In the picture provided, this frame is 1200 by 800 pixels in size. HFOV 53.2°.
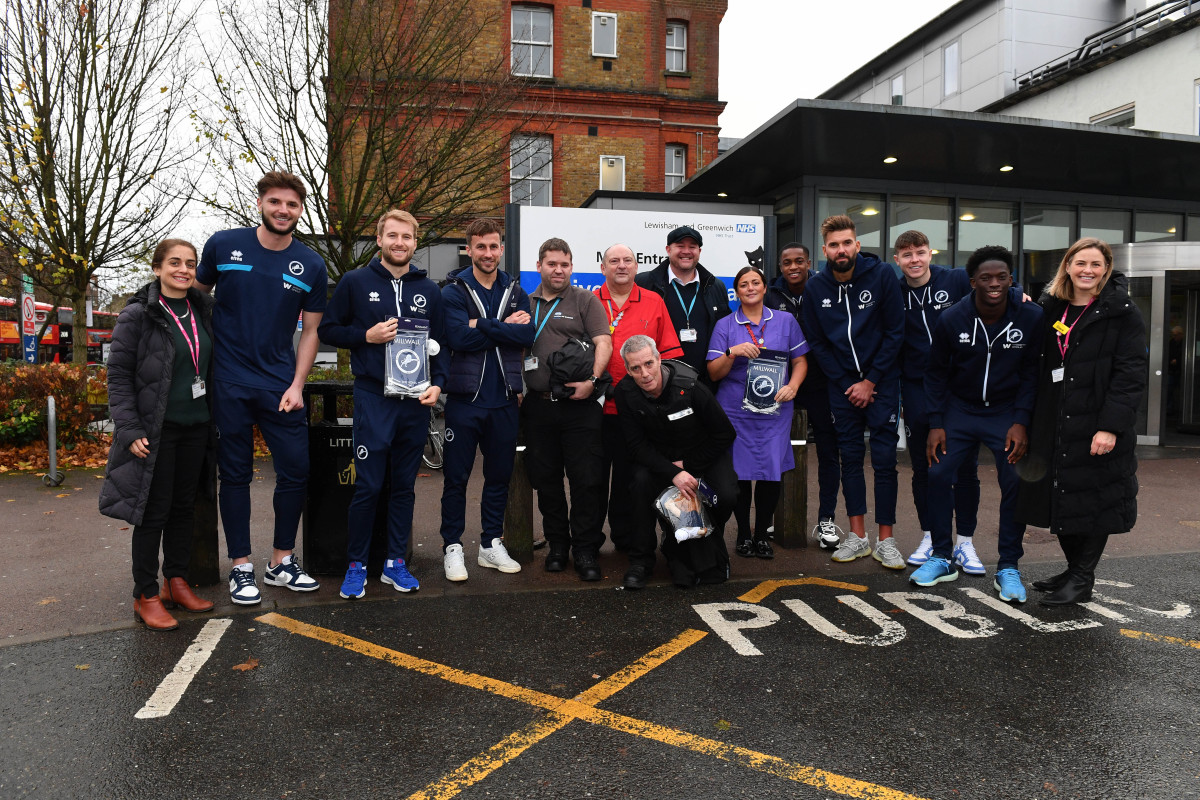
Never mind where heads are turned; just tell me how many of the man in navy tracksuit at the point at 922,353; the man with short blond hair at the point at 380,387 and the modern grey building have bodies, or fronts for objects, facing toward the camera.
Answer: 3

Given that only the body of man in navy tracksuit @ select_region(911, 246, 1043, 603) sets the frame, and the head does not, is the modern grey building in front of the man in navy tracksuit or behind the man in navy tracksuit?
behind

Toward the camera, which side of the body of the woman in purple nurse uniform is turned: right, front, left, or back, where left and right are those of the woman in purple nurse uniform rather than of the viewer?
front

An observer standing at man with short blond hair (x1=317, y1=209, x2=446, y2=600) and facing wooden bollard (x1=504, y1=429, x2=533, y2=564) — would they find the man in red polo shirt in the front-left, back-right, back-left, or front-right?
front-right

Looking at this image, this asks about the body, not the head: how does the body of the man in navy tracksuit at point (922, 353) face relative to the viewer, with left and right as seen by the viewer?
facing the viewer

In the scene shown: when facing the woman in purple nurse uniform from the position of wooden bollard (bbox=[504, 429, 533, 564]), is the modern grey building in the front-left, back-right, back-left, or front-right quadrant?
front-left

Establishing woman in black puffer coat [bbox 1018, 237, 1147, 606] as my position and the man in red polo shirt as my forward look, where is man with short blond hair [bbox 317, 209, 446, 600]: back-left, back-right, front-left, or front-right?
front-left

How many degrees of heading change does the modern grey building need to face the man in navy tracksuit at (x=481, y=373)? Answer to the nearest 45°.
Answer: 0° — it already faces them

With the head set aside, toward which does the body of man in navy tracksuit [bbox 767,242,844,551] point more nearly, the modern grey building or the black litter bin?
the black litter bin

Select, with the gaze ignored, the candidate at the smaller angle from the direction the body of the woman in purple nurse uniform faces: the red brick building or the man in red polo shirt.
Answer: the man in red polo shirt

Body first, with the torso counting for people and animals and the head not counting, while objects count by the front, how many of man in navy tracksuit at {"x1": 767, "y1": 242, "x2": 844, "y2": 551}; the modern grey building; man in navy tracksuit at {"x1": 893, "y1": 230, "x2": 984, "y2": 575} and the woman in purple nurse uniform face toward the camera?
4

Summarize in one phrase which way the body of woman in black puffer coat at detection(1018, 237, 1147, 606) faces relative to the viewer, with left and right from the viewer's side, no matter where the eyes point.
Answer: facing the viewer and to the left of the viewer
